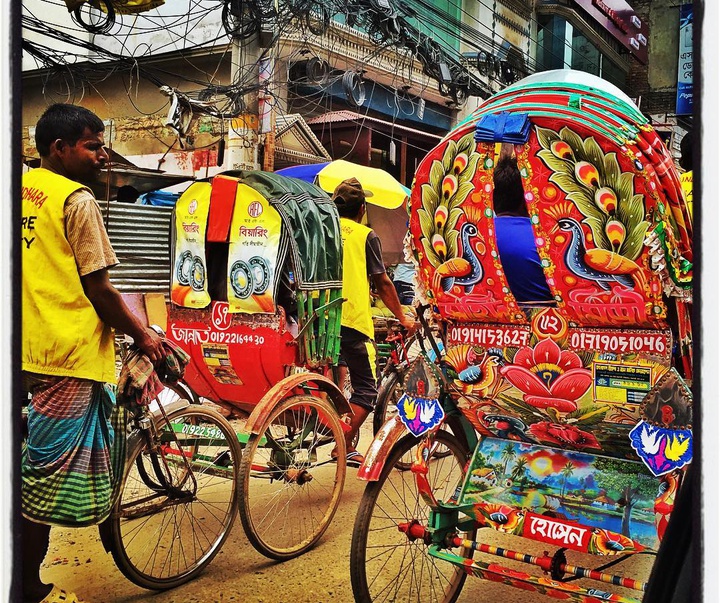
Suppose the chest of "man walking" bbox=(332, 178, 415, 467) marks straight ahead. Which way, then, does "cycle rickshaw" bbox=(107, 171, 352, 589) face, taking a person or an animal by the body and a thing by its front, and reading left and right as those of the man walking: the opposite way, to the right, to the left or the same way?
the same way

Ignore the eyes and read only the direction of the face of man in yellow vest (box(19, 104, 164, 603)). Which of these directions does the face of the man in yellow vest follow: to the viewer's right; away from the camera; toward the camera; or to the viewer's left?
to the viewer's right

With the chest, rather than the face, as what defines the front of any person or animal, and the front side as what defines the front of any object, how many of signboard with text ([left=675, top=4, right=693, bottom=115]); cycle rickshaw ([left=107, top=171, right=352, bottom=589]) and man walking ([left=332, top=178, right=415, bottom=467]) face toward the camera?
1

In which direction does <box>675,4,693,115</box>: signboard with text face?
toward the camera

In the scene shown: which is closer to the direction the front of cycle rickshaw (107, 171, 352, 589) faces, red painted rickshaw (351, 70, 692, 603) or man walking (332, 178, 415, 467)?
the man walking

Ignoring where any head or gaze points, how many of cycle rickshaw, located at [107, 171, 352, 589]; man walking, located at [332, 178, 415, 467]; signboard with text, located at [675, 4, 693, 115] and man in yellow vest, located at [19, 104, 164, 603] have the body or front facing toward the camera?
1

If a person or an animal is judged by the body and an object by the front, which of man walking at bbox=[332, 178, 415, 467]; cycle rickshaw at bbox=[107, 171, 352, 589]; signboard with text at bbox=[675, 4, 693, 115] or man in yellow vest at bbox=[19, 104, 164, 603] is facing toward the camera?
the signboard with text

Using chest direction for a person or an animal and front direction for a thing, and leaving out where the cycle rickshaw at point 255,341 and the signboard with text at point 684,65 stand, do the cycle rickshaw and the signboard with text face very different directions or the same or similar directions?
very different directions

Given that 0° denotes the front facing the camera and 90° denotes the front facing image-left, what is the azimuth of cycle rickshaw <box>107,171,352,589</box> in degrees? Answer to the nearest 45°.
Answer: approximately 225°

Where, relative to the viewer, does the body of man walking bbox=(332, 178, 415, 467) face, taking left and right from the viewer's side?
facing away from the viewer and to the right of the viewer

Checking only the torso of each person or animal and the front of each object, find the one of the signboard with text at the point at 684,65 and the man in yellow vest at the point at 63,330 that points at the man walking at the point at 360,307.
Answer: the man in yellow vest

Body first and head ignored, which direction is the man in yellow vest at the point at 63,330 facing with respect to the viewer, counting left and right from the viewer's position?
facing away from the viewer and to the right of the viewer

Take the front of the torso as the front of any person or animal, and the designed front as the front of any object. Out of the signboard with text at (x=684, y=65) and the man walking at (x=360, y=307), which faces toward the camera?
the signboard with text
